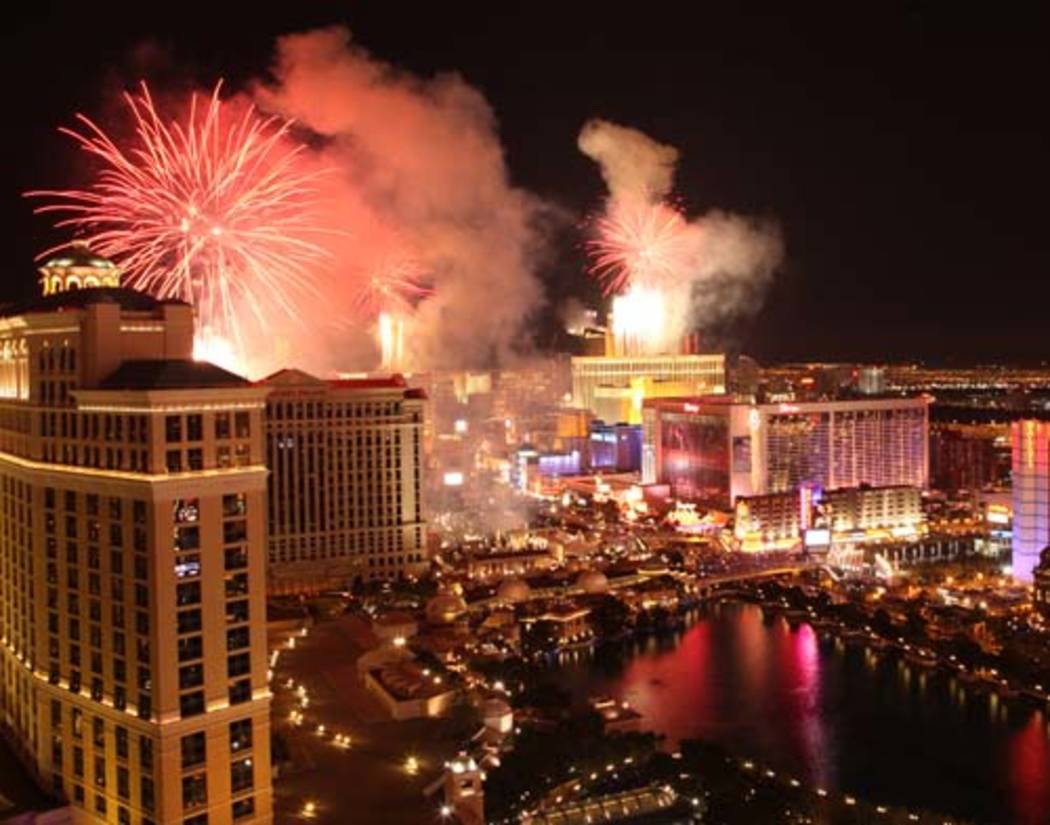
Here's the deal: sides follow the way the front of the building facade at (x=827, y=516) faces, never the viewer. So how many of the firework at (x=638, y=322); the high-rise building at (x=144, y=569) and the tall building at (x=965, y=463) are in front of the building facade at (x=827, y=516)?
1

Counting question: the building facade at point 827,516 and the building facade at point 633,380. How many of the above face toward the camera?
2

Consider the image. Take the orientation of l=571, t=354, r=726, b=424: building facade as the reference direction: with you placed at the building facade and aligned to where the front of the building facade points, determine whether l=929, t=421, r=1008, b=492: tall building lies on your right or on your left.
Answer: on your left

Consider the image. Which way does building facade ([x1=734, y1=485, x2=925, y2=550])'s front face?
toward the camera

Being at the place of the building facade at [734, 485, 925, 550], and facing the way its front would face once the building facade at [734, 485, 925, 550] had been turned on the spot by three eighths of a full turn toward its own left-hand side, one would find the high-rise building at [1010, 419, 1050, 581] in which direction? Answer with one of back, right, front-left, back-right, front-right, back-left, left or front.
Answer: right

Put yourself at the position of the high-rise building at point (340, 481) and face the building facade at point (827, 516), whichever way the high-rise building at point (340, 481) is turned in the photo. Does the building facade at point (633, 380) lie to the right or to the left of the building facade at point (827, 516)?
left

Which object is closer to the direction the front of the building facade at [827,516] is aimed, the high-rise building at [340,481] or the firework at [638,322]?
the high-rise building

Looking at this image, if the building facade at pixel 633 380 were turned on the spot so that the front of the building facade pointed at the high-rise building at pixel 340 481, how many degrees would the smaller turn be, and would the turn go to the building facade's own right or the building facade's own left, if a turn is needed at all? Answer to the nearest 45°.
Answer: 0° — it already faces it

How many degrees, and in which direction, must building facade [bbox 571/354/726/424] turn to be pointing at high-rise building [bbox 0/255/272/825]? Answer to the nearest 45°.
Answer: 0° — it already faces it

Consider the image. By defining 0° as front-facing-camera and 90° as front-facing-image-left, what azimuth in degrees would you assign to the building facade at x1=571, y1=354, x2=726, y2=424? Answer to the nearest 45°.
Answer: approximately 0°

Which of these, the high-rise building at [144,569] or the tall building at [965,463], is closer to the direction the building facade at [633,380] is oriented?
the high-rise building

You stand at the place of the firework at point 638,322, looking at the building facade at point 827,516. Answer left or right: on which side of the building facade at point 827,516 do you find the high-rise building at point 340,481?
right

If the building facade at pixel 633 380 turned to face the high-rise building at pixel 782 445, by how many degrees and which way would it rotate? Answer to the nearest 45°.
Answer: approximately 45° to its left

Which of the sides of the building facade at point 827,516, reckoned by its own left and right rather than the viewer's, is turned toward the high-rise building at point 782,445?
back

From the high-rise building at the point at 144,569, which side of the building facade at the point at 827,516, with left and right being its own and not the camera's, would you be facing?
front
